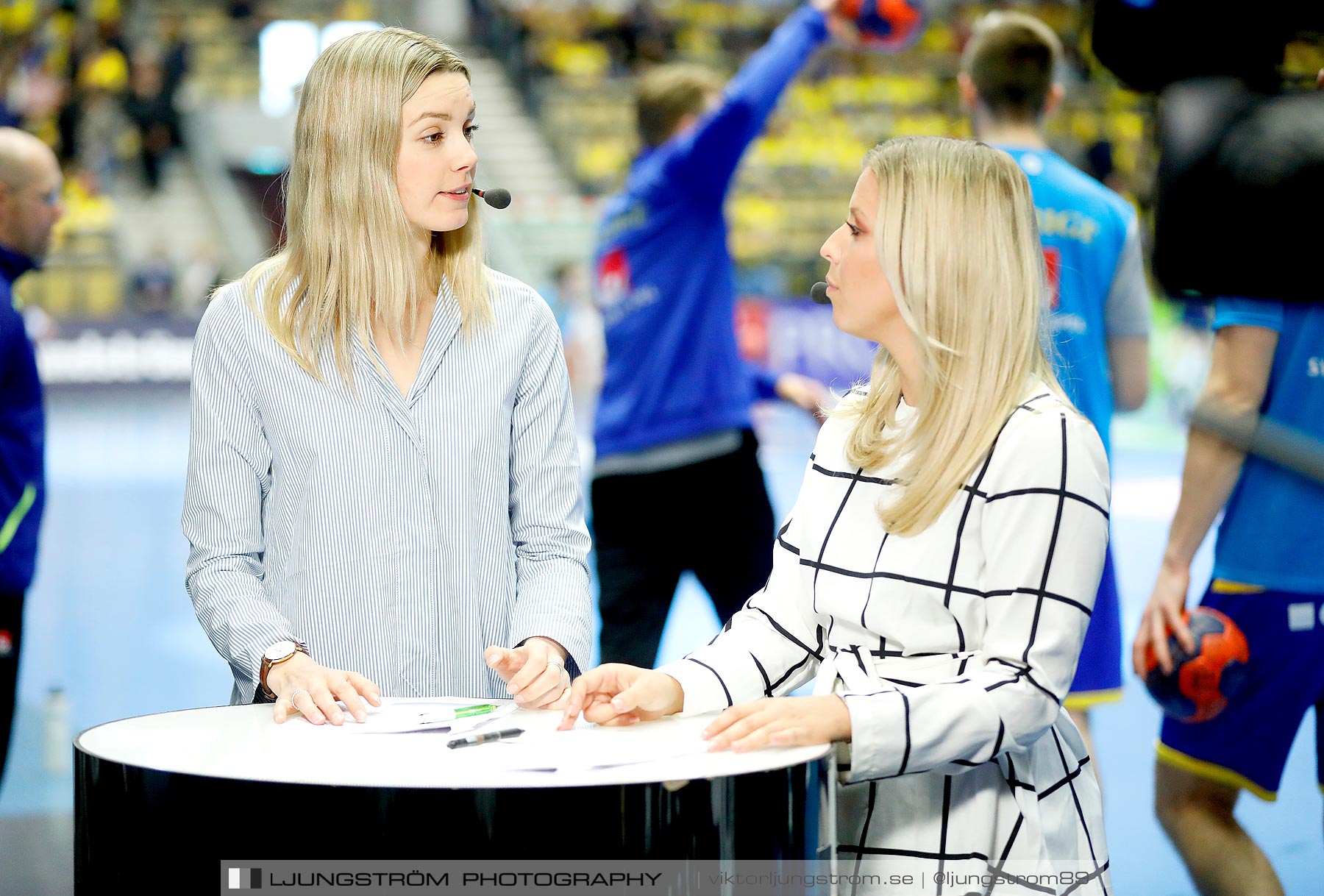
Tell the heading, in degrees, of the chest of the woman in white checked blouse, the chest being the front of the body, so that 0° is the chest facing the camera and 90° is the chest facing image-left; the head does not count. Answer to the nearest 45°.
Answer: approximately 45°

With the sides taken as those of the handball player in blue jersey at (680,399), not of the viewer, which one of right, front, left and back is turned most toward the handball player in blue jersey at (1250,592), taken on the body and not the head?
right

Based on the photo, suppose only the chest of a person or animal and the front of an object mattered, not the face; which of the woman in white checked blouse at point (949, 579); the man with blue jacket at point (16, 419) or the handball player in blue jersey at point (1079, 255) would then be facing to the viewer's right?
the man with blue jacket

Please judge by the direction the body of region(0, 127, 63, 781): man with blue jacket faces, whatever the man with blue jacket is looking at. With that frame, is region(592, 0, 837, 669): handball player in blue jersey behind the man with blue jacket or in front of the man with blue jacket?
in front

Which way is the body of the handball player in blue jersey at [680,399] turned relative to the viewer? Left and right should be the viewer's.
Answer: facing away from the viewer and to the right of the viewer

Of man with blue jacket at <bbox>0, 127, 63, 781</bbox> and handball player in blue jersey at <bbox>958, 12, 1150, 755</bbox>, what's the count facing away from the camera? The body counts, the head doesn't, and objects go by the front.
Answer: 1

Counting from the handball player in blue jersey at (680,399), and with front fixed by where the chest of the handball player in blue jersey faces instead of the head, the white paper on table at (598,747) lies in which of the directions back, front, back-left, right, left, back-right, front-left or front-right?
back-right

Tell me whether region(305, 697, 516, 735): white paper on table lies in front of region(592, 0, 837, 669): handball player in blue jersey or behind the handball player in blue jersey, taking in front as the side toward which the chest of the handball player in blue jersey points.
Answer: behind

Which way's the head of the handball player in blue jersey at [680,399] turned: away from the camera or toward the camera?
away from the camera

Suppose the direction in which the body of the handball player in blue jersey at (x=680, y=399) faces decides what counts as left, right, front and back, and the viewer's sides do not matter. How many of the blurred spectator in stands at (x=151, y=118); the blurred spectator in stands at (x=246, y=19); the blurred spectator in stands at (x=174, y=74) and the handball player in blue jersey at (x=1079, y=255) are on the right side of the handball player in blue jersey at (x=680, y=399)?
1

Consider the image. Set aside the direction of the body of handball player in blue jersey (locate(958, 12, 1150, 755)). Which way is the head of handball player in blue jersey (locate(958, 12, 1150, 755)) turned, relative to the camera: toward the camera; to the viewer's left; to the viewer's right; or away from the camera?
away from the camera

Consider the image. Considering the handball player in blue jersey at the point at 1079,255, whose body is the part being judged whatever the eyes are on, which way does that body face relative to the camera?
away from the camera

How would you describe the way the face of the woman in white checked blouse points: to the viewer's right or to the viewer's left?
to the viewer's left

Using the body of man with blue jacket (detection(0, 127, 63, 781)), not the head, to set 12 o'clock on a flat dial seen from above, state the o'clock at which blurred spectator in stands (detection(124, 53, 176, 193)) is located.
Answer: The blurred spectator in stands is roughly at 9 o'clock from the man with blue jacket.

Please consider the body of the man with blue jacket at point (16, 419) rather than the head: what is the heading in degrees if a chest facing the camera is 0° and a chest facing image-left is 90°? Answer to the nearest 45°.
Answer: approximately 270°
